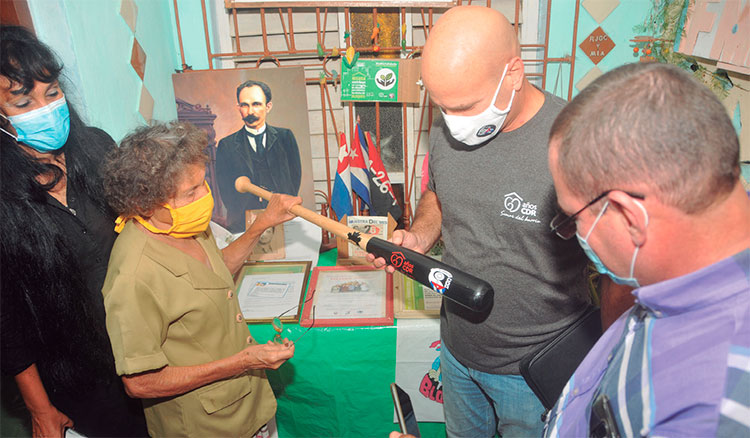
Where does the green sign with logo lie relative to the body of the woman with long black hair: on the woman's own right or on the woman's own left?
on the woman's own left

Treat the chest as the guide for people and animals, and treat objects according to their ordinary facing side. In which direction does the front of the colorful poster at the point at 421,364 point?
toward the camera

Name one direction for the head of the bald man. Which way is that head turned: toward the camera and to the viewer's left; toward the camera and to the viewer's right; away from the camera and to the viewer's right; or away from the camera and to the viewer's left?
toward the camera and to the viewer's left

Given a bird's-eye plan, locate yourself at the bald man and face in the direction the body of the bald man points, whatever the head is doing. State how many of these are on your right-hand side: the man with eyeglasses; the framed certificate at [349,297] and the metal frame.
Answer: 2

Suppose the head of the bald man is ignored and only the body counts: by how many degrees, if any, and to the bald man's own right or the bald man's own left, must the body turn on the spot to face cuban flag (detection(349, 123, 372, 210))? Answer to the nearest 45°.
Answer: approximately 90° to the bald man's own right

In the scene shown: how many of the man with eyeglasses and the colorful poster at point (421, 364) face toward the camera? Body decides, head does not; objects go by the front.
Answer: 1

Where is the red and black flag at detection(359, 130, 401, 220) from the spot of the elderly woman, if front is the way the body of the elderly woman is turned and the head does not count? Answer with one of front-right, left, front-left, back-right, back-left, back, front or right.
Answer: left

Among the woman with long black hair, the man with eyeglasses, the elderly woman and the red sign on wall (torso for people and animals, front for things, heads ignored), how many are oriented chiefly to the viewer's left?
1

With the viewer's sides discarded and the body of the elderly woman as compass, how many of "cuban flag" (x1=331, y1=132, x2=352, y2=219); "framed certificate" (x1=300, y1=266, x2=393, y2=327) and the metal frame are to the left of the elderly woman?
3

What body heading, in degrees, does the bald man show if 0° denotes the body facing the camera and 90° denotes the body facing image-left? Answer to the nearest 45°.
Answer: approximately 45°

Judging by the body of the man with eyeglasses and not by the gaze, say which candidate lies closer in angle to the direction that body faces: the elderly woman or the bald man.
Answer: the elderly woman

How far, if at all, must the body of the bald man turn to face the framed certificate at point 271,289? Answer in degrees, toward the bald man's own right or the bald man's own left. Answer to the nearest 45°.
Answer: approximately 90° to the bald man's own right

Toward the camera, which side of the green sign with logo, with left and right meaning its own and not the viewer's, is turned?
front

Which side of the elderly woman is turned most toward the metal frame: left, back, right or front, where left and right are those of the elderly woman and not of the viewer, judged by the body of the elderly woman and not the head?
left

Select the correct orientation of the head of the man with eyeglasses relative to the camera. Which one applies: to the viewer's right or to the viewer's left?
to the viewer's left

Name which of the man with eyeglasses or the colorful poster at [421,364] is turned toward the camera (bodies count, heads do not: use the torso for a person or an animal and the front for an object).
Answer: the colorful poster
